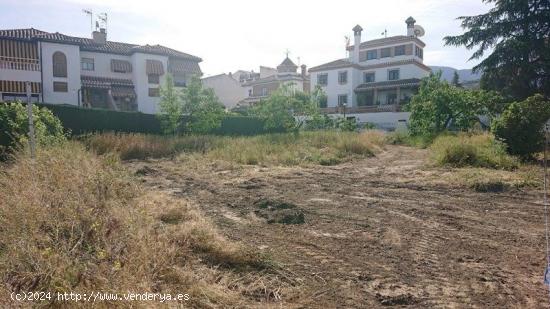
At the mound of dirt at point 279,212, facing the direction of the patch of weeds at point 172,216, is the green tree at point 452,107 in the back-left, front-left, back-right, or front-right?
back-right

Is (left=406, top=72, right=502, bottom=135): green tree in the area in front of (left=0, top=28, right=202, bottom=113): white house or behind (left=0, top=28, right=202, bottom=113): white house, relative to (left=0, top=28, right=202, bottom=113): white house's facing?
in front

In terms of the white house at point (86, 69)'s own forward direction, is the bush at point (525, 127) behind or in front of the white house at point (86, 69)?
in front

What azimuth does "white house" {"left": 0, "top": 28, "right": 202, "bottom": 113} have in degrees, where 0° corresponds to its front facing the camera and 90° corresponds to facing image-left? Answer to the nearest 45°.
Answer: approximately 315°

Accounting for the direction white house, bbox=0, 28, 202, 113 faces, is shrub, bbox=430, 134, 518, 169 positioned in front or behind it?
in front
